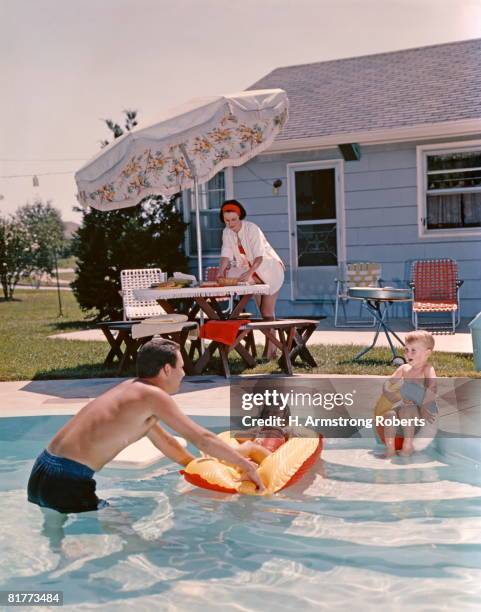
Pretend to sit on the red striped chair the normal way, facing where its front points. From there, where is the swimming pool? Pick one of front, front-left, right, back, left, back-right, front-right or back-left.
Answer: front

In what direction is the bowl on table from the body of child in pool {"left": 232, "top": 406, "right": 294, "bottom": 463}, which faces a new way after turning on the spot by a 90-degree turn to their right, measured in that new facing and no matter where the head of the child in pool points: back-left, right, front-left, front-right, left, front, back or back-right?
front-right

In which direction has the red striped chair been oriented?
toward the camera

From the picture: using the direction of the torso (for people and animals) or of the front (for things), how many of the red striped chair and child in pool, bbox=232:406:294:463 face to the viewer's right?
0

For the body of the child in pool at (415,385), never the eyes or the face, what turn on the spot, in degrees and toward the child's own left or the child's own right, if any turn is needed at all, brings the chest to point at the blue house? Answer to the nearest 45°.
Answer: approximately 135° to the child's own right

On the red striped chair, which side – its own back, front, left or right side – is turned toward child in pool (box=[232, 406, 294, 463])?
front

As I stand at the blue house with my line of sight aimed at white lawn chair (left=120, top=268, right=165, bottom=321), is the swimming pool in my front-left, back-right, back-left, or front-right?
front-left

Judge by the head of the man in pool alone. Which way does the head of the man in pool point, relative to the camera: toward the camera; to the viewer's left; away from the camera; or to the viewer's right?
to the viewer's right

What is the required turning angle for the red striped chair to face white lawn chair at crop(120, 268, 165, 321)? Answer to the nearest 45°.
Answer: approximately 45° to its right

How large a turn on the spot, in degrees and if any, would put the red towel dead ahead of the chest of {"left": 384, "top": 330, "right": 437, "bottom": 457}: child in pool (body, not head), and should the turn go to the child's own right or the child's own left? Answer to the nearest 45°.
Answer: approximately 90° to the child's own right

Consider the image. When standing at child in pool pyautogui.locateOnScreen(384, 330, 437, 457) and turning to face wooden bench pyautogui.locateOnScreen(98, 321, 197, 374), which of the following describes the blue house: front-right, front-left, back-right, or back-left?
front-right

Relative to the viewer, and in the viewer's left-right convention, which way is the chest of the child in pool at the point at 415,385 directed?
facing the viewer and to the left of the viewer

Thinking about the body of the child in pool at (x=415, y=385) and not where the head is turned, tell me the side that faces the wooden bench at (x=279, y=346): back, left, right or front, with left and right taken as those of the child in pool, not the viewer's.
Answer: right

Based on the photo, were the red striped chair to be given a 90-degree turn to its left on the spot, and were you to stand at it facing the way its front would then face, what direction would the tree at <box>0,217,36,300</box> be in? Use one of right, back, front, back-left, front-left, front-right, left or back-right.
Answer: back-left

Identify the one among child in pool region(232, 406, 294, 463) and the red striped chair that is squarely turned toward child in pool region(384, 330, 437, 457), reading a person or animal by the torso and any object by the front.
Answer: the red striped chair
